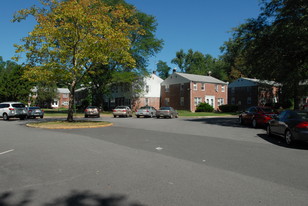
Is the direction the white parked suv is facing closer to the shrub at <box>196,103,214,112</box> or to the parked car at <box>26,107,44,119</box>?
the parked car

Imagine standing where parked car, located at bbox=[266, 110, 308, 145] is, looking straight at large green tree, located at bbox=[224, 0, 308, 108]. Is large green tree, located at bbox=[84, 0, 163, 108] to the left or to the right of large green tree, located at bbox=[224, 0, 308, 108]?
left

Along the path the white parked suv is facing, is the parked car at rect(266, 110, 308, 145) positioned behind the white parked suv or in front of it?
behind

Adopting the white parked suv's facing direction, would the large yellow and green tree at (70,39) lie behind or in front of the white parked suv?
behind
